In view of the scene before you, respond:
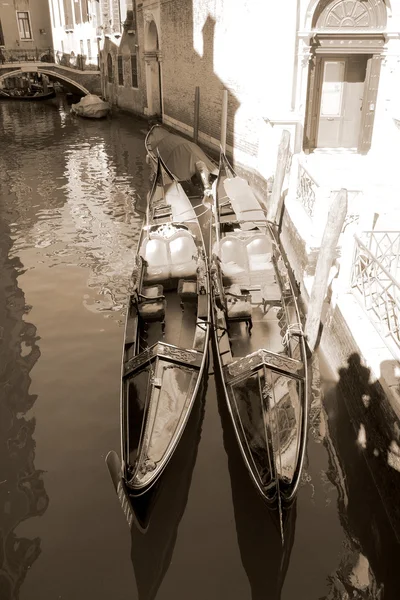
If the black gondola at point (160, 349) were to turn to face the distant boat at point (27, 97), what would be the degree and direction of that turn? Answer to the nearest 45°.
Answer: approximately 180°

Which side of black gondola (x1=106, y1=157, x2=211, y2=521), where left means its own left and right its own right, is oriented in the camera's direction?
front

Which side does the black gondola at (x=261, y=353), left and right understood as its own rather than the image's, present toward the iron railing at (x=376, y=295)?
left

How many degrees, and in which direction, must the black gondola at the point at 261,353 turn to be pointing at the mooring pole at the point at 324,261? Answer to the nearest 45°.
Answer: approximately 135° to its left

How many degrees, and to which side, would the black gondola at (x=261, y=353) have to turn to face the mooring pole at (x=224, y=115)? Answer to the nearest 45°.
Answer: approximately 180°

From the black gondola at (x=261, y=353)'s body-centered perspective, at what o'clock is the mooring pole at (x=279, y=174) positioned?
The mooring pole is roughly at 6 o'clock from the black gondola.

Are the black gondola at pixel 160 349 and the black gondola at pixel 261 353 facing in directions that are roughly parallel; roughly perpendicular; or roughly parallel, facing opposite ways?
roughly parallel

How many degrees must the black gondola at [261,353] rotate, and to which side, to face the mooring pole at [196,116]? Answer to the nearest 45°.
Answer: approximately 180°

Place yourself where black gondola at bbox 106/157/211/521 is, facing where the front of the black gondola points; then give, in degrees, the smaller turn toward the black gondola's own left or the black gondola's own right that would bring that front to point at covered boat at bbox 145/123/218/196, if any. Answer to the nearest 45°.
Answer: approximately 180°

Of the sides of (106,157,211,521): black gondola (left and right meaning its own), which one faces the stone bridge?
back

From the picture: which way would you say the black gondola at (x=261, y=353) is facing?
toward the camera

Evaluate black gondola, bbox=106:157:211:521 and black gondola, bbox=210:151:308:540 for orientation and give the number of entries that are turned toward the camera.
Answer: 2

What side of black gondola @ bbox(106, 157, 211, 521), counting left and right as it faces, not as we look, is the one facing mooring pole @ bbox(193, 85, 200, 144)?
back
